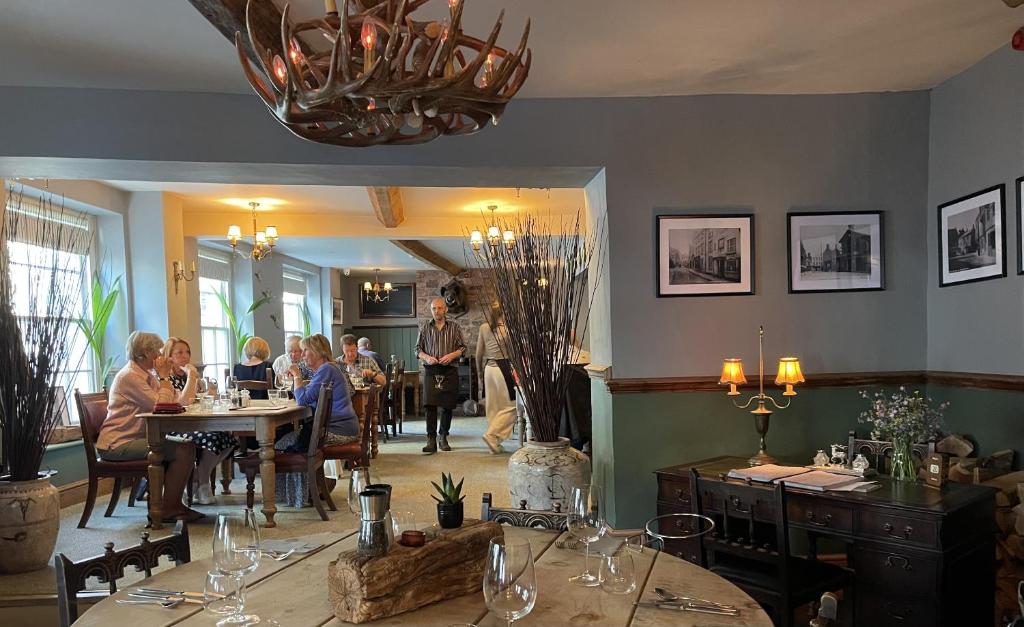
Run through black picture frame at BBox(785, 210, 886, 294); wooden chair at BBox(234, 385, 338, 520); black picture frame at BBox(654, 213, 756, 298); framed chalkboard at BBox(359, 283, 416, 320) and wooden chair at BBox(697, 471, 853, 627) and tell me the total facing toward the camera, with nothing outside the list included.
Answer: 3

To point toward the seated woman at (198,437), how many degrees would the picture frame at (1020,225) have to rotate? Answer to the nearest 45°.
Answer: approximately 45° to its right

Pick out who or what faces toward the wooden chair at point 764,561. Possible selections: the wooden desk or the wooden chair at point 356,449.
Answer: the wooden desk

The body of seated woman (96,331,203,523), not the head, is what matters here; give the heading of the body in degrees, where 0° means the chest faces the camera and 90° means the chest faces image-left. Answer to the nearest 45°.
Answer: approximately 270°

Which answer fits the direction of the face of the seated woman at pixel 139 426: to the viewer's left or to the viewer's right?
to the viewer's right

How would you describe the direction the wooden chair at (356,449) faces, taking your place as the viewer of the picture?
facing to the left of the viewer

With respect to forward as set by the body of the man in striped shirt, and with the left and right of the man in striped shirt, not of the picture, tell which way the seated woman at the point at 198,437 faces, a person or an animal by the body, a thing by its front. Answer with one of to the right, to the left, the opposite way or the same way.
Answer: to the left

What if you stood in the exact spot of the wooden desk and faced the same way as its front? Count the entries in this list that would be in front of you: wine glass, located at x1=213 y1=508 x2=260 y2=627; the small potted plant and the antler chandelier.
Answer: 3

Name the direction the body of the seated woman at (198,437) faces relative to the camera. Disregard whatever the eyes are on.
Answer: to the viewer's right

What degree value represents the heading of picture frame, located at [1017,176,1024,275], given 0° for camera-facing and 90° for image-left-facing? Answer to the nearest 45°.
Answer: approximately 45°

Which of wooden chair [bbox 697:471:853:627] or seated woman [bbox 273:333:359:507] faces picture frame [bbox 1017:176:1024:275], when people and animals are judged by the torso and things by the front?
the wooden chair

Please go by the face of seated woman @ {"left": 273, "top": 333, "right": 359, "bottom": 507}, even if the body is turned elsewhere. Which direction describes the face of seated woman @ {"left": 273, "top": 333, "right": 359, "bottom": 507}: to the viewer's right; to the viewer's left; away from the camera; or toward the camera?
to the viewer's left

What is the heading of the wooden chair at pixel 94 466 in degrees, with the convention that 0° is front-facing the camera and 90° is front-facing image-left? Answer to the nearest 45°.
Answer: approximately 270°

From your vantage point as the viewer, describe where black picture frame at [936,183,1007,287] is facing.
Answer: facing the viewer and to the left of the viewer

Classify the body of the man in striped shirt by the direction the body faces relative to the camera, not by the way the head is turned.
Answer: toward the camera

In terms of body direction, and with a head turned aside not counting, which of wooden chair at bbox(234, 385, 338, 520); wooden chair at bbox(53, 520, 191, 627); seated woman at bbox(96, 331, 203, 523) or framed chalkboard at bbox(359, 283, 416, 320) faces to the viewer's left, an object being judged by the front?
wooden chair at bbox(234, 385, 338, 520)

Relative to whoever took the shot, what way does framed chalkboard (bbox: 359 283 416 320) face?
facing the viewer
